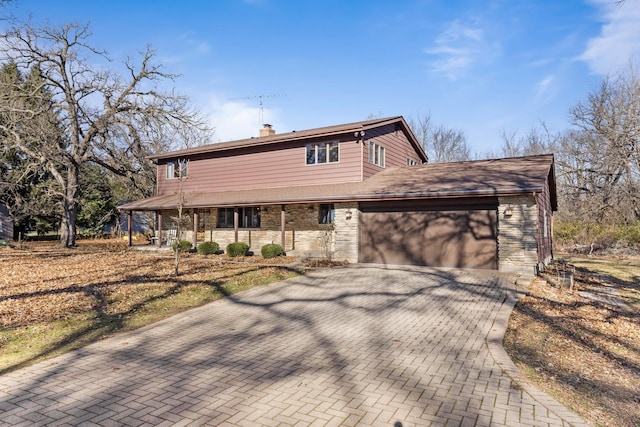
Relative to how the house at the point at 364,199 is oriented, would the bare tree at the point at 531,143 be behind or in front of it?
behind

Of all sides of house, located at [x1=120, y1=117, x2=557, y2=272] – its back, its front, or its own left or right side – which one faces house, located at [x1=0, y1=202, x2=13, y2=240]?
right

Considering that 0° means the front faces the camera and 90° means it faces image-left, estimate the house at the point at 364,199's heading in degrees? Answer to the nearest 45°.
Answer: approximately 45°

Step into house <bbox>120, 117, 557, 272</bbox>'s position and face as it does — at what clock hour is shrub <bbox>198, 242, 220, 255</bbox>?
The shrub is roughly at 2 o'clock from the house.

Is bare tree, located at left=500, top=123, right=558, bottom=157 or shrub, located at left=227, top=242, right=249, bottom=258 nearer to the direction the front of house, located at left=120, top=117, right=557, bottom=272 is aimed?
the shrub
